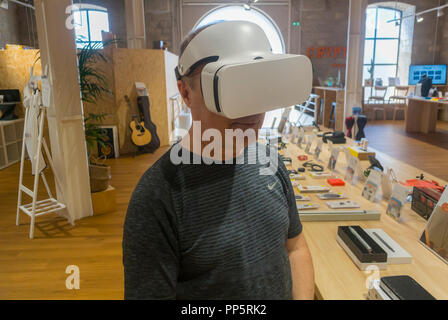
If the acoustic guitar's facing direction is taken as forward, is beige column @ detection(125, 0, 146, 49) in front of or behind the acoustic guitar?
behind

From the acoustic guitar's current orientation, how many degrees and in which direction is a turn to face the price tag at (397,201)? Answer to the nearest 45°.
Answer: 0° — it already faces it

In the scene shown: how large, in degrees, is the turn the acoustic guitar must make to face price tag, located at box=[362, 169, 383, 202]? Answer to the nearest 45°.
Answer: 0° — it already faces it

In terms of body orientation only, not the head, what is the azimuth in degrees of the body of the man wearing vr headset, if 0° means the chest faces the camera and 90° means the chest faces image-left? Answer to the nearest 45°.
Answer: approximately 315°

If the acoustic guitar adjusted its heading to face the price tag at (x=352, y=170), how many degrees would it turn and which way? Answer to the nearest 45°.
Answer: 0° — it already faces it

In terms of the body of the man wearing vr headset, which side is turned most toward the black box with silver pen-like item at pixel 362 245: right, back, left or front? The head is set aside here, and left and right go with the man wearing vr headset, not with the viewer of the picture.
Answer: left

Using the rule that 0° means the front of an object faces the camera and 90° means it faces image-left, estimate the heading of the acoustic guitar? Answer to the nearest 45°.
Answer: approximately 0°

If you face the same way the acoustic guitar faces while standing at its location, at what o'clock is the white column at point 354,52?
The white column is roughly at 9 o'clock from the acoustic guitar.

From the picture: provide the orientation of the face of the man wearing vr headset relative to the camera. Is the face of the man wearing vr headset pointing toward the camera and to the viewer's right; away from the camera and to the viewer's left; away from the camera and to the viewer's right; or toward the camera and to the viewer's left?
toward the camera and to the viewer's right
